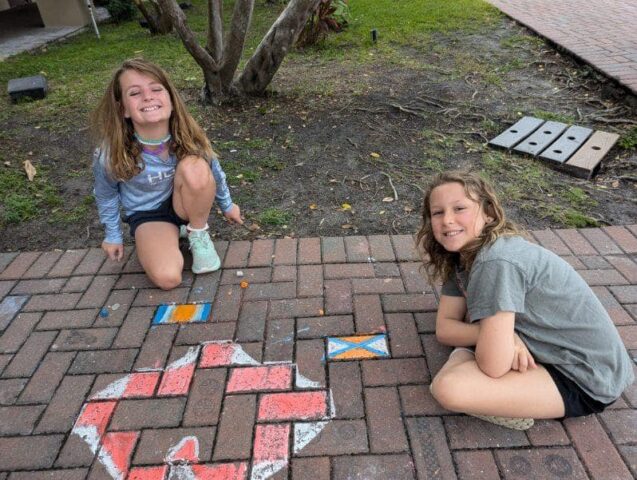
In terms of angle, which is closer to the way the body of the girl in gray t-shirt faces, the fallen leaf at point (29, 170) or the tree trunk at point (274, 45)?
the fallen leaf

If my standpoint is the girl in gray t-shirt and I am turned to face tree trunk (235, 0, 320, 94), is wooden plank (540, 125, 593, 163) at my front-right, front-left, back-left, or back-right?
front-right

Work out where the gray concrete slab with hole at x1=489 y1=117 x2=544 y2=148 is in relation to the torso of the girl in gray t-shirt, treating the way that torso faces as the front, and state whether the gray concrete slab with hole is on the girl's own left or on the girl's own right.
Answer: on the girl's own right

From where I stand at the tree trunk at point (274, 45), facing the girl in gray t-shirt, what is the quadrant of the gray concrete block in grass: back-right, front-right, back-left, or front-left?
back-right

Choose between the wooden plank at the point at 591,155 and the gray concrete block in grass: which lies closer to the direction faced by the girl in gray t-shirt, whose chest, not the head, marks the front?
the gray concrete block in grass

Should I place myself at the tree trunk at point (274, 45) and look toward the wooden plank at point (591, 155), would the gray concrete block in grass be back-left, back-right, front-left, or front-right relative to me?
back-right

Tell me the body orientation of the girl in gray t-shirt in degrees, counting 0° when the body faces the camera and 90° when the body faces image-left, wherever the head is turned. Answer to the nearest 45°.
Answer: approximately 90°
